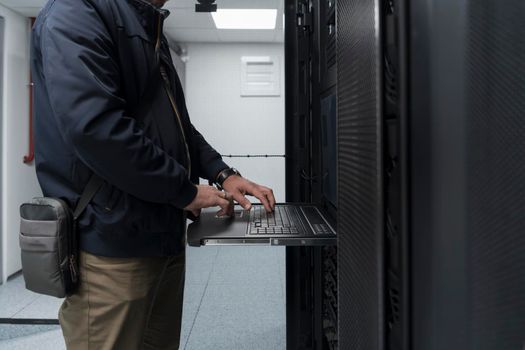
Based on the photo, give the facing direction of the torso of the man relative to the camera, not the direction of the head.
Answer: to the viewer's right

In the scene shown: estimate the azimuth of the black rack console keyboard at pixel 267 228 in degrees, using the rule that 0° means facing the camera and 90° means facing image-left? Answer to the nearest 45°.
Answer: approximately 90°

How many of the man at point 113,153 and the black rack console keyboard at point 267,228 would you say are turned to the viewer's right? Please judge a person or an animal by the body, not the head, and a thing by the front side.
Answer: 1

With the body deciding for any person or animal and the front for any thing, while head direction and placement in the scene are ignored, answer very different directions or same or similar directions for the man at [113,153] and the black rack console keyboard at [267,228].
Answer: very different directions
